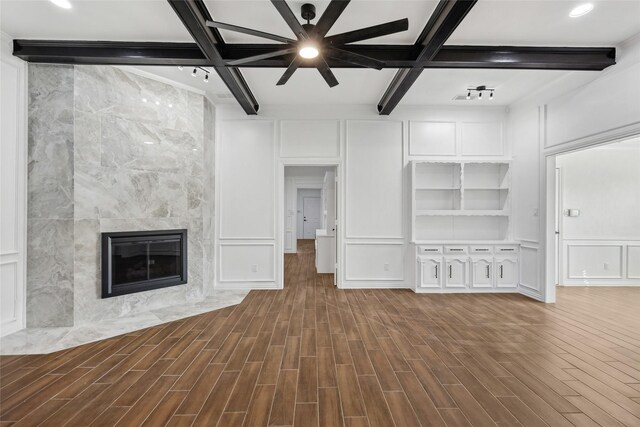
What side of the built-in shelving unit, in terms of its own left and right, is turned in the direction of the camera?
front

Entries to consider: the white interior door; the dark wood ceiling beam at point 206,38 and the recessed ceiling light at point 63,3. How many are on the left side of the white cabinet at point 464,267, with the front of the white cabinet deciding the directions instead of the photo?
0

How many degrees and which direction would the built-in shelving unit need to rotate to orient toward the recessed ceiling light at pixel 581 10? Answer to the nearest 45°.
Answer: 0° — it already faces it

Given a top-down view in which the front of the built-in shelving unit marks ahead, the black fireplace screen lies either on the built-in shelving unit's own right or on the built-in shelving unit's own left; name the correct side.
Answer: on the built-in shelving unit's own right

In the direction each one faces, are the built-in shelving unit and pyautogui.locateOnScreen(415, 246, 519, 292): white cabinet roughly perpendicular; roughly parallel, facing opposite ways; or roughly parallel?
roughly parallel

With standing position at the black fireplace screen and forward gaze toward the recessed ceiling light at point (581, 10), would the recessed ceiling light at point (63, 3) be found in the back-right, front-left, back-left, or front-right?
front-right

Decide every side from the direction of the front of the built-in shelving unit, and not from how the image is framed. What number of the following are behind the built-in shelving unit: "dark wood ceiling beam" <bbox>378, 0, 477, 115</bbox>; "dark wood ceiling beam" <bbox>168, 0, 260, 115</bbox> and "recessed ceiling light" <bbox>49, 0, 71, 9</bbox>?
0

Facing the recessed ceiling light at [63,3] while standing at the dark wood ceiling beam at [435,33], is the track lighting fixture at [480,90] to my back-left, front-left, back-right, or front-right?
back-right

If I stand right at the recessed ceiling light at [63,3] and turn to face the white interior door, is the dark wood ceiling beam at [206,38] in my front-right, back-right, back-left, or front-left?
front-right

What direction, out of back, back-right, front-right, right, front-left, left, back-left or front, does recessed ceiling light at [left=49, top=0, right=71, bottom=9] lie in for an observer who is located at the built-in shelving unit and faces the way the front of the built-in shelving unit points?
front-right

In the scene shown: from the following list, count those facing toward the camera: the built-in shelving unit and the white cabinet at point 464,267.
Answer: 2

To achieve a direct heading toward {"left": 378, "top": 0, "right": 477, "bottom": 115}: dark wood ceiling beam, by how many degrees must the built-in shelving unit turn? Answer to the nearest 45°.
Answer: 0° — it already faces it

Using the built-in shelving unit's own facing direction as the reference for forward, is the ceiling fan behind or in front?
in front
